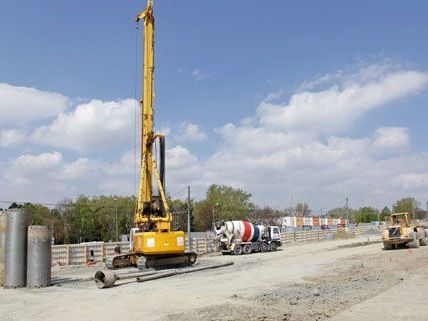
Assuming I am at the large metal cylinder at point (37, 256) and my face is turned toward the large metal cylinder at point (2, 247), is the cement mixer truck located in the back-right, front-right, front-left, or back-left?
back-right

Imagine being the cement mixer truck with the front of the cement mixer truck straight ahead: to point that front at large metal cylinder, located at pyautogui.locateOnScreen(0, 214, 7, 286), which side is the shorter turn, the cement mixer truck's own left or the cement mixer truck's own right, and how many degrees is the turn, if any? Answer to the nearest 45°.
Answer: approximately 135° to the cement mixer truck's own right

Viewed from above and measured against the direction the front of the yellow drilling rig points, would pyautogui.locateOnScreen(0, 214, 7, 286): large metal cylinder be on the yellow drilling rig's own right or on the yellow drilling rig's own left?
on the yellow drilling rig's own left

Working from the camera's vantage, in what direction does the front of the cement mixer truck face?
facing away from the viewer and to the right of the viewer

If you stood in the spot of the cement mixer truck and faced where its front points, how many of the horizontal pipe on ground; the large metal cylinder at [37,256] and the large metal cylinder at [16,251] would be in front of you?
0

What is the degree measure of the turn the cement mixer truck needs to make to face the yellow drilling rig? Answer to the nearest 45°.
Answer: approximately 135° to its right

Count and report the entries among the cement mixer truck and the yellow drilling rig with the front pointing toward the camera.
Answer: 0

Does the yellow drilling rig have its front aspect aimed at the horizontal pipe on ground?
no

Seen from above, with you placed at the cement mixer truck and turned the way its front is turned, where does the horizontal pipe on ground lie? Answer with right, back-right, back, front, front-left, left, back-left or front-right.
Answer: back-right

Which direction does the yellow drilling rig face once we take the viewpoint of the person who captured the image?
facing away from the viewer and to the left of the viewer

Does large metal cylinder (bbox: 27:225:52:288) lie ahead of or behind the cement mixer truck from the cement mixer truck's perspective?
behind

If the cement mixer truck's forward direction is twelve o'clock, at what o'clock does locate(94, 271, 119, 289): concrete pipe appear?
The concrete pipe is roughly at 5 o'clock from the cement mixer truck.
